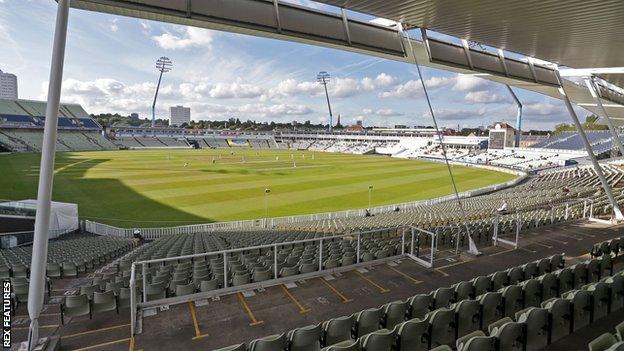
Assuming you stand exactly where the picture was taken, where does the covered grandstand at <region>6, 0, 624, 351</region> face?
facing away from the viewer and to the left of the viewer

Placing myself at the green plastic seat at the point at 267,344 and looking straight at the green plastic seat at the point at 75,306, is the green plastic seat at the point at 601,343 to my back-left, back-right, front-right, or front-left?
back-right
